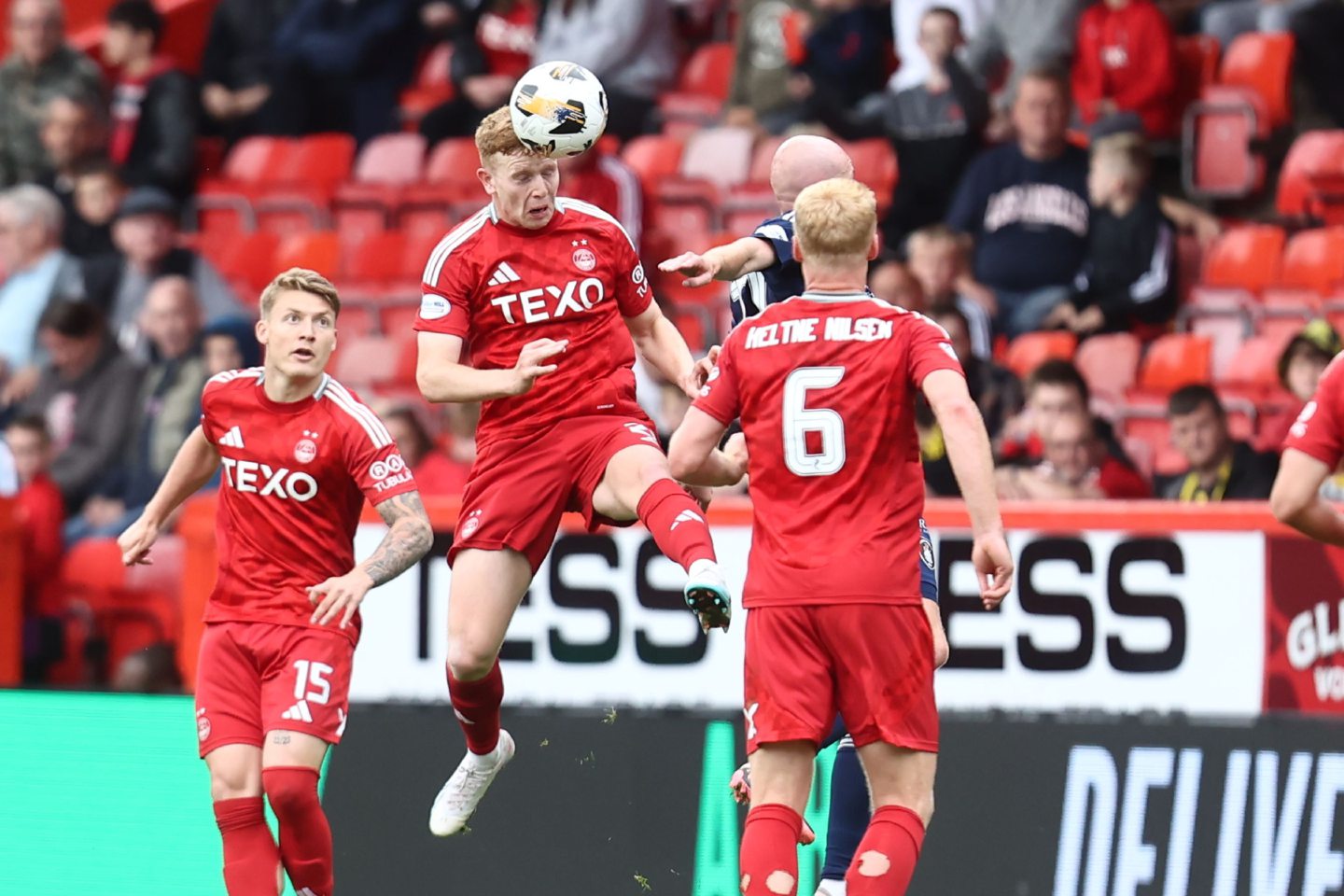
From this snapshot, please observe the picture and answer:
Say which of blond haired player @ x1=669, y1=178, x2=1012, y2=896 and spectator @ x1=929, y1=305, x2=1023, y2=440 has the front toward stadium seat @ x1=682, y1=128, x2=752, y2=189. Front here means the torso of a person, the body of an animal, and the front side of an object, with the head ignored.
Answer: the blond haired player

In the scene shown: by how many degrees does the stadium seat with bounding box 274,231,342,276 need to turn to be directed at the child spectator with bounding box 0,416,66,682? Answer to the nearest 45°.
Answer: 0° — it already faces them

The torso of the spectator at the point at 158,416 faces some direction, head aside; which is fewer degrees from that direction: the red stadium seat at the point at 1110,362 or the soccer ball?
the soccer ball

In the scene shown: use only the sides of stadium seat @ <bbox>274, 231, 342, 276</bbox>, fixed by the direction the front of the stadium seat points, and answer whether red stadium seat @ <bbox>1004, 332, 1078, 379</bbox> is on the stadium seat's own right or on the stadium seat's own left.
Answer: on the stadium seat's own left

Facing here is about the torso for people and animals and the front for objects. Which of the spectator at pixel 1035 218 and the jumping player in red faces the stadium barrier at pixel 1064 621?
the spectator

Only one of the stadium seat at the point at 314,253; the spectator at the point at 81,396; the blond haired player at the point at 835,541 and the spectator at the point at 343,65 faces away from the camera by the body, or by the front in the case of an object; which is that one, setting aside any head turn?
the blond haired player
